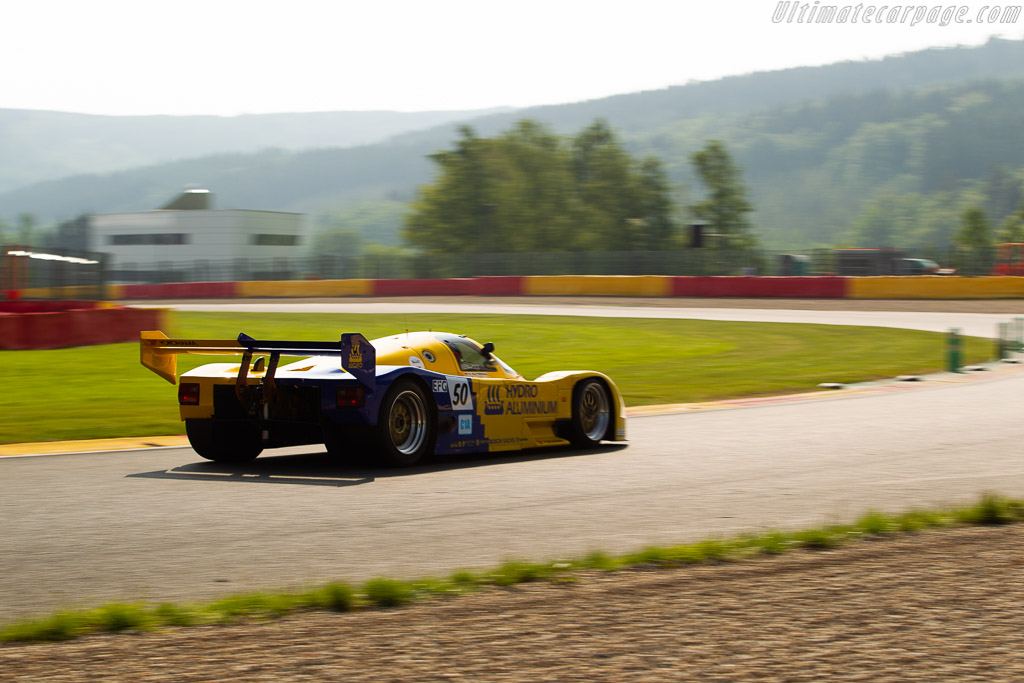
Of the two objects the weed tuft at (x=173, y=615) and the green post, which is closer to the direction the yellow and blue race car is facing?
the green post

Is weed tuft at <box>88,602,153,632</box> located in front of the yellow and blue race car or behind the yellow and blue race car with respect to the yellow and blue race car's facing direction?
behind

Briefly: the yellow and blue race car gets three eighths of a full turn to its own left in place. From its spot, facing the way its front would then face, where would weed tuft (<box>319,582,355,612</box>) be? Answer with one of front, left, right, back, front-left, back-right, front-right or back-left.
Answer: left

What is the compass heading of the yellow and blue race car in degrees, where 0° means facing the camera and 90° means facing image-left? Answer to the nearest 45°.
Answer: approximately 225°

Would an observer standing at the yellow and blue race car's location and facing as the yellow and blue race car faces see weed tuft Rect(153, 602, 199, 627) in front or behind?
behind

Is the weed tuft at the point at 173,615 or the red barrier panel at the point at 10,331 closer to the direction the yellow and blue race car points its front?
the red barrier panel

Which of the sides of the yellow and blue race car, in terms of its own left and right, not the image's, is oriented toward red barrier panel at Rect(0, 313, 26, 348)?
left

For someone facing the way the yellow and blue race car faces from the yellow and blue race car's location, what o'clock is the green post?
The green post is roughly at 12 o'clock from the yellow and blue race car.
